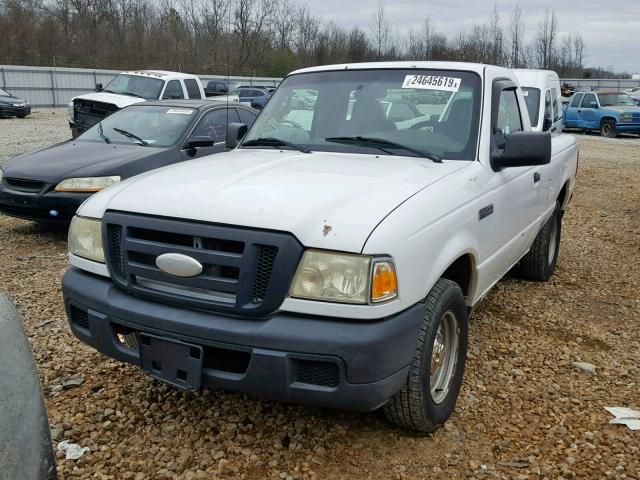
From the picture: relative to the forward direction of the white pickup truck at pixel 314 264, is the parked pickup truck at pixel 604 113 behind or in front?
behind

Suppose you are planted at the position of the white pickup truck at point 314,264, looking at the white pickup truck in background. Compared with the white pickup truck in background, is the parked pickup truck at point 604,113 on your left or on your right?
right

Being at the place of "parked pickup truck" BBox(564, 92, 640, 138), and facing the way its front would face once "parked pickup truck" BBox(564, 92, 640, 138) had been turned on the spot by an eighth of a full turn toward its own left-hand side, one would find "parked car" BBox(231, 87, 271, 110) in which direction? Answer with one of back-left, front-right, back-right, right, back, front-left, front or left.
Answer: back

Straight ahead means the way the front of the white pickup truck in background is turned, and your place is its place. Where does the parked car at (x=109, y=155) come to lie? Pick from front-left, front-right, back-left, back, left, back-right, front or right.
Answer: front-left

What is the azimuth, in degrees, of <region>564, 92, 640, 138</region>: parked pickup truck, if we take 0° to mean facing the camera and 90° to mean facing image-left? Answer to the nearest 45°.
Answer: approximately 315°

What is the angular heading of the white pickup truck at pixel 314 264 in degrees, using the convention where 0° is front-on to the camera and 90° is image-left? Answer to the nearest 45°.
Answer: approximately 45°

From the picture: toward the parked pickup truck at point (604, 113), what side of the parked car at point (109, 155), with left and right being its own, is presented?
back

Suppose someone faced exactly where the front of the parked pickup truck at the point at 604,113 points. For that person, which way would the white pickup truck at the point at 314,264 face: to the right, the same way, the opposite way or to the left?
to the right

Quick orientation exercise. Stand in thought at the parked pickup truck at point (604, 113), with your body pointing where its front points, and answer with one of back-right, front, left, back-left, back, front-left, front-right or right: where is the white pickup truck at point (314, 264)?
front-right

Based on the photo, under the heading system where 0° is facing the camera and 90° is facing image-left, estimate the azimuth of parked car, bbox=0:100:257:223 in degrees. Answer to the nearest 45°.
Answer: approximately 45°
